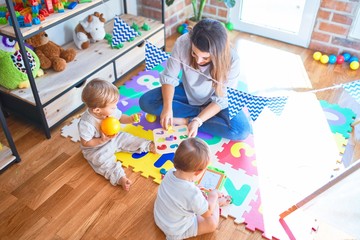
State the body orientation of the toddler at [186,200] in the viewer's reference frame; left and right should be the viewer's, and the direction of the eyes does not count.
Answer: facing away from the viewer and to the right of the viewer

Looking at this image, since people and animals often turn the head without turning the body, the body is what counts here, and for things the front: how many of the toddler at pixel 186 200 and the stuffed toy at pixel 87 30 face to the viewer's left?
0

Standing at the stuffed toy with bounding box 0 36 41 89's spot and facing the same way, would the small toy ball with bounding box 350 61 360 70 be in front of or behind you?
in front

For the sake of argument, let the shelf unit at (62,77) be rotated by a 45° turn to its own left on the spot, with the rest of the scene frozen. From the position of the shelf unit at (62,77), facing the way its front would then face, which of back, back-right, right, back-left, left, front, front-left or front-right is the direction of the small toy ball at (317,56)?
front

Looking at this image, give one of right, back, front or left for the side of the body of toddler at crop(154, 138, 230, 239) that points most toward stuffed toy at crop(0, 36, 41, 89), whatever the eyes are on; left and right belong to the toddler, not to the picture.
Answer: left

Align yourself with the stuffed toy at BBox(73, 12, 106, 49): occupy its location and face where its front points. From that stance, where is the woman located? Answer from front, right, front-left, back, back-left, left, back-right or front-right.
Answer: front

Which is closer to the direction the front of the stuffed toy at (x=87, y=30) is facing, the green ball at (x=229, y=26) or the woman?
the woman

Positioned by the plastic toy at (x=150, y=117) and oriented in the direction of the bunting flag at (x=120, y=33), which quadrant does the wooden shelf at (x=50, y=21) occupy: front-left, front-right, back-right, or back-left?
front-left

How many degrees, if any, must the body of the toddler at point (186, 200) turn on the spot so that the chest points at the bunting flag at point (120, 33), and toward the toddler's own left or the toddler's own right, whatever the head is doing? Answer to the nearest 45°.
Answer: approximately 90° to the toddler's own left

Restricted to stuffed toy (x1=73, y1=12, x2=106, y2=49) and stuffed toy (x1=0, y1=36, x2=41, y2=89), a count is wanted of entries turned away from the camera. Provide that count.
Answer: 0

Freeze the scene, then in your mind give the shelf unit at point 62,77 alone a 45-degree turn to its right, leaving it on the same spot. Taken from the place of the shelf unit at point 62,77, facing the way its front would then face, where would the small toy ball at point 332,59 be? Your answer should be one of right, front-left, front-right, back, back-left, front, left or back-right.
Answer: left

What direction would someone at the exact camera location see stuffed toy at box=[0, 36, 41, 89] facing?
facing the viewer and to the right of the viewer

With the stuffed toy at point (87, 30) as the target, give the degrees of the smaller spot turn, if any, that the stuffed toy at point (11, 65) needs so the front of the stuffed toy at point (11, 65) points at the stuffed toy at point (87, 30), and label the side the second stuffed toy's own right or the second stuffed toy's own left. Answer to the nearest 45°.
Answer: approximately 90° to the second stuffed toy's own left

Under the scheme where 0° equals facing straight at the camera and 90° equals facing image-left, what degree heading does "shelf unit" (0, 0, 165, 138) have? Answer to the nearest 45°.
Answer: approximately 315°

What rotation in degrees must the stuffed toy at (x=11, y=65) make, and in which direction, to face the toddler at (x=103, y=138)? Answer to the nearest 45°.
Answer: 0° — it already faces them

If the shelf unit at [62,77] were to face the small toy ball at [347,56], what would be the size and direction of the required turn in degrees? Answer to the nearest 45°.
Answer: approximately 45° to its left
